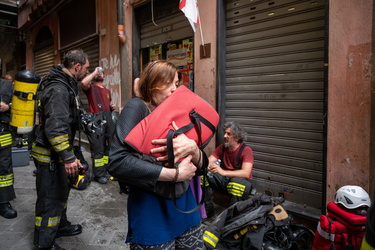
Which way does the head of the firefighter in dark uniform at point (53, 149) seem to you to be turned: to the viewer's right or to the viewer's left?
to the viewer's right

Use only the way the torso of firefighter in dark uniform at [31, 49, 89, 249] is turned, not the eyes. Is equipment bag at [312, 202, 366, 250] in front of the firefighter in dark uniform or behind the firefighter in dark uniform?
in front

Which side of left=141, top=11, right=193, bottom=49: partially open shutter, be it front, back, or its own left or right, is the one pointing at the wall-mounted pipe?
right

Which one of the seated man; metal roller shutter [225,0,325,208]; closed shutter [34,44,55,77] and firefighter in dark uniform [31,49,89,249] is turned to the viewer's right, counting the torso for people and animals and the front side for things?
the firefighter in dark uniform

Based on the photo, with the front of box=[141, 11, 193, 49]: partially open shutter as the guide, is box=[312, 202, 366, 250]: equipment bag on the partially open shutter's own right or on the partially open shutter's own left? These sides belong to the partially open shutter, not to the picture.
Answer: on the partially open shutter's own left

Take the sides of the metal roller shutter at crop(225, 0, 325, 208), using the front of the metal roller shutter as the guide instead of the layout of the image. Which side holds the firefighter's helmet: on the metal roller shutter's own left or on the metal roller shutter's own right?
on the metal roller shutter's own left

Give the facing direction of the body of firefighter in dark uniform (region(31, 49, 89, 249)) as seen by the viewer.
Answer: to the viewer's right

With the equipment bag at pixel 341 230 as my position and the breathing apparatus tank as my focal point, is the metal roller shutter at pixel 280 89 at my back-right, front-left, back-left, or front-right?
front-right
